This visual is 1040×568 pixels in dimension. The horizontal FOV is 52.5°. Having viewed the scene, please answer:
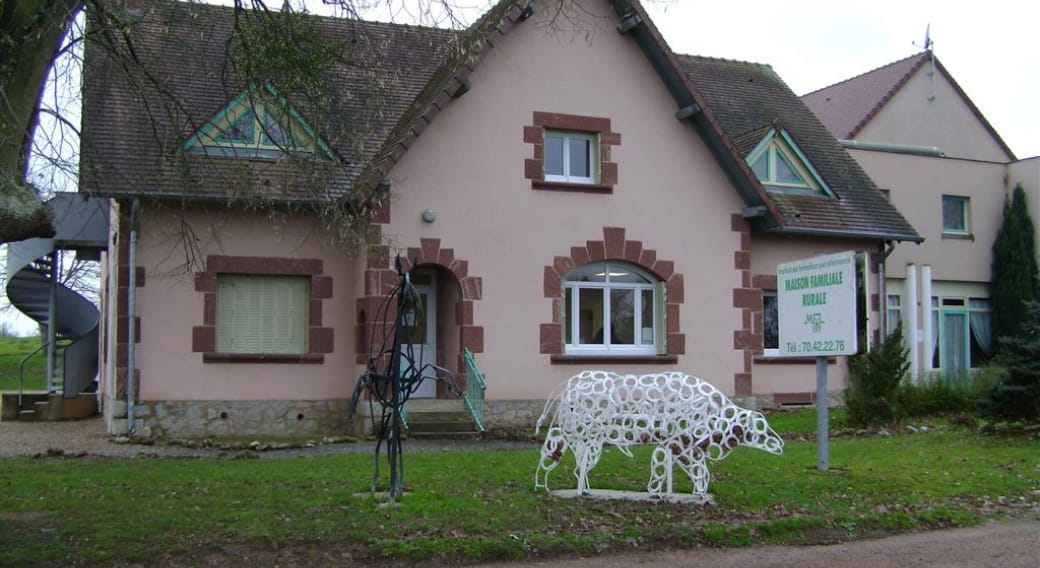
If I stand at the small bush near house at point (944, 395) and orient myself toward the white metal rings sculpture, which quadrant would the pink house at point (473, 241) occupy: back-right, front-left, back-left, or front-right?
front-right

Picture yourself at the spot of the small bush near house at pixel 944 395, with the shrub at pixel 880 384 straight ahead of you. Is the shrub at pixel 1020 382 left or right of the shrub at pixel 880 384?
left

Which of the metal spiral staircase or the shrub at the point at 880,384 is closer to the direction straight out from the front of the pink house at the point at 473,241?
the shrub

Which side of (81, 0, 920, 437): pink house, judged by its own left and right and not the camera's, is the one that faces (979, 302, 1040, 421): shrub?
left

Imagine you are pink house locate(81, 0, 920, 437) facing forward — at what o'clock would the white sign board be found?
The white sign board is roughly at 11 o'clock from the pink house.

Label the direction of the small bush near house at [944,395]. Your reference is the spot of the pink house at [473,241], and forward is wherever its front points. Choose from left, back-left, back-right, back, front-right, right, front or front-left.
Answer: left

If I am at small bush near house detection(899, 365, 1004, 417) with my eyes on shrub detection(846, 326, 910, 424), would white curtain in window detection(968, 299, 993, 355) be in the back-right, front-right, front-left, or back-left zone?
back-right

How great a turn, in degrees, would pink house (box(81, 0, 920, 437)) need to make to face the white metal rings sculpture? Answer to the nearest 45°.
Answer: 0° — it already faces it

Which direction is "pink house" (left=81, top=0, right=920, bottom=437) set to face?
toward the camera

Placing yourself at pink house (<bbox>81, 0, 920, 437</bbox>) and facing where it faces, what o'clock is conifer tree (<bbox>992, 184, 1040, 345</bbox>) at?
The conifer tree is roughly at 8 o'clock from the pink house.

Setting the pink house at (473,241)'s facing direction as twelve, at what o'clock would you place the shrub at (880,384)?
The shrub is roughly at 9 o'clock from the pink house.

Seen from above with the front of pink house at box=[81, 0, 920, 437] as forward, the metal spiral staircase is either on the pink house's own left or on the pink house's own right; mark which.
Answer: on the pink house's own right

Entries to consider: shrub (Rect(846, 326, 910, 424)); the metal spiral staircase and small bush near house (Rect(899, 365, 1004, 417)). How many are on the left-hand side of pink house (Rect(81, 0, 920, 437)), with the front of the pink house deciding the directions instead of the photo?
2
